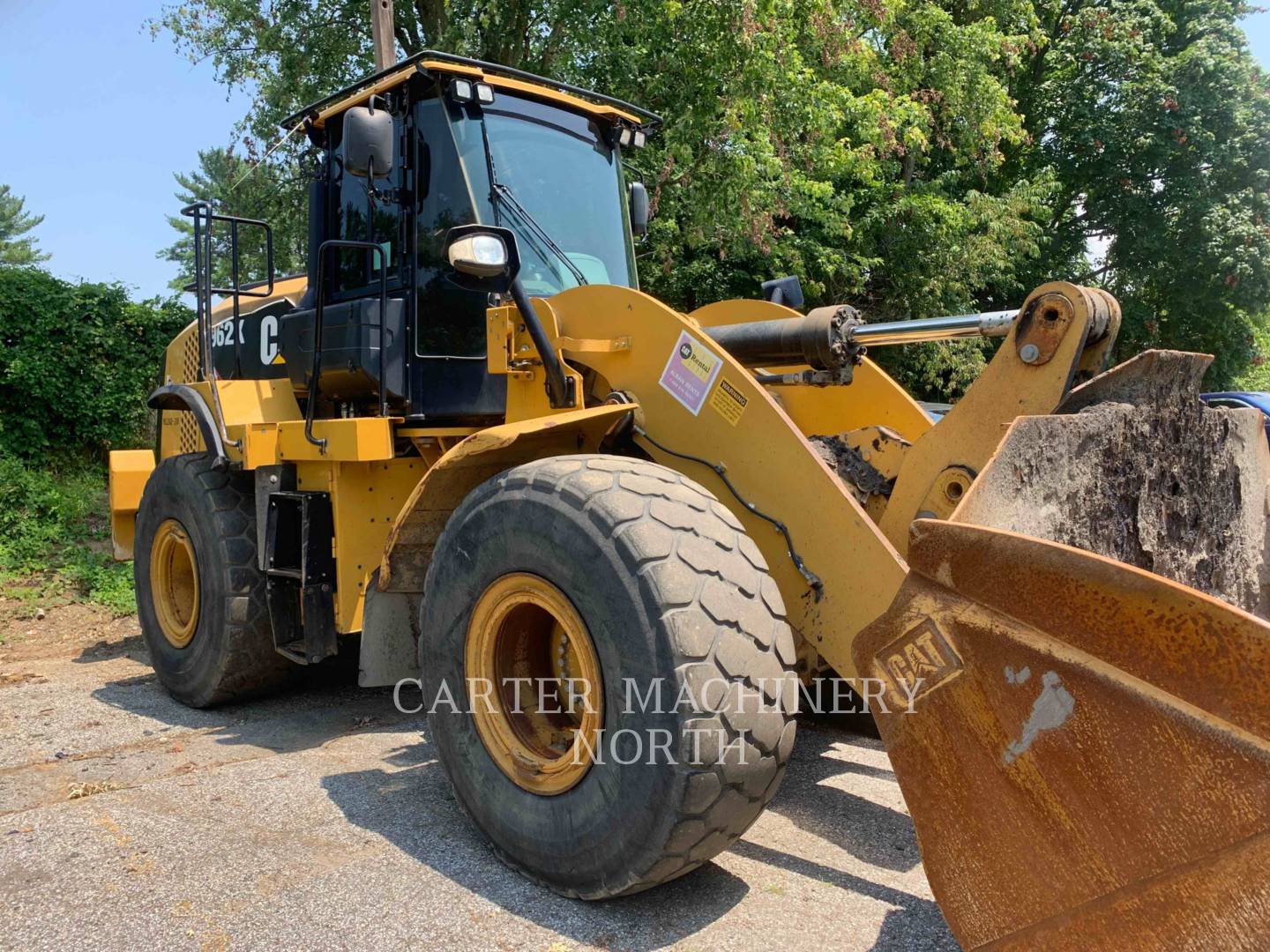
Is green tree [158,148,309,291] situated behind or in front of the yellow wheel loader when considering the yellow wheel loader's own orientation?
behind

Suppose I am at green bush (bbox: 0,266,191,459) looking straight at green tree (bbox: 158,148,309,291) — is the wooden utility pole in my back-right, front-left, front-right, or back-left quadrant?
front-right

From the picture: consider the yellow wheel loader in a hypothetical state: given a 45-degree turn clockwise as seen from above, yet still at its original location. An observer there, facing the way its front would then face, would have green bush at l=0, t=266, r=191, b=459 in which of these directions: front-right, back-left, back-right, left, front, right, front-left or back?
back-right

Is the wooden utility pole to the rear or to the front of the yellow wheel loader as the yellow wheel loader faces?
to the rear

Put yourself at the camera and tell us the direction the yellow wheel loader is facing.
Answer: facing the viewer and to the right of the viewer

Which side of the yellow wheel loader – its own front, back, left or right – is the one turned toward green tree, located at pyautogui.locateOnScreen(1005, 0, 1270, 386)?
left

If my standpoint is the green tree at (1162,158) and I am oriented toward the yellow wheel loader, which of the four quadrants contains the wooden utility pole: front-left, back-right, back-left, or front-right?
front-right
